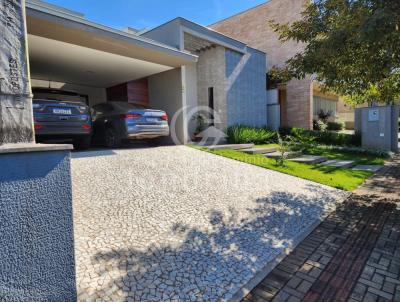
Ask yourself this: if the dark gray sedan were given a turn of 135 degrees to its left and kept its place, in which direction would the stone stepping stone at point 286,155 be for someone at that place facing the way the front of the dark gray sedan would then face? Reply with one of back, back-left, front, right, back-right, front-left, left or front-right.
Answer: left

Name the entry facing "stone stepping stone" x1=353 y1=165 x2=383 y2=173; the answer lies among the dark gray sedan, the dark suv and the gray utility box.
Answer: the gray utility box

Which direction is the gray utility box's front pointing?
toward the camera

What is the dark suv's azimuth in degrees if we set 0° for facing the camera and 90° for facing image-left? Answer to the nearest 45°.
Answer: approximately 180°

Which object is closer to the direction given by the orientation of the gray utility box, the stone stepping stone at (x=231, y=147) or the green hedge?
the stone stepping stone

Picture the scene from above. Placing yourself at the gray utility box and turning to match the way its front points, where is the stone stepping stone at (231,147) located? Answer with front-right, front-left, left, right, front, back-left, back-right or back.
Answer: front-right

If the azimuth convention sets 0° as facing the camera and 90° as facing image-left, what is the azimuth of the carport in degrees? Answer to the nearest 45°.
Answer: approximately 315°

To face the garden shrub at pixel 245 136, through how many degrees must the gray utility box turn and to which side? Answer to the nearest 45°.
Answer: approximately 45° to its right

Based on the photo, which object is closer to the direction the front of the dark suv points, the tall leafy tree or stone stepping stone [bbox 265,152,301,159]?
the tall leafy tree

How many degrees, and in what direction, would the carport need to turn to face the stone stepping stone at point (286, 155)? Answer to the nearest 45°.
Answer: approximately 45° to its left

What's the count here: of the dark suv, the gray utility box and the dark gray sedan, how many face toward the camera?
1

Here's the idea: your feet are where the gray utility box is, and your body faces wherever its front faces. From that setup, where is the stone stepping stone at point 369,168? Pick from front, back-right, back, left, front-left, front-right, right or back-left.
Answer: front

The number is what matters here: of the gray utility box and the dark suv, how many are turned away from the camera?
1
